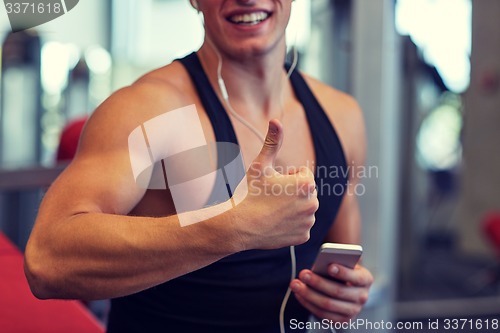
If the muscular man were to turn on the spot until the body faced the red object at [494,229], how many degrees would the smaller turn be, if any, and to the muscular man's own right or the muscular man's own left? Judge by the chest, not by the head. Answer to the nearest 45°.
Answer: approximately 90° to the muscular man's own left

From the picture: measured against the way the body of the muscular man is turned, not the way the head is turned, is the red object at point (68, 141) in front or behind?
behind

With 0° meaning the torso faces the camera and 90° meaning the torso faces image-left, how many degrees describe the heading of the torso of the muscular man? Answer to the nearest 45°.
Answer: approximately 315°
